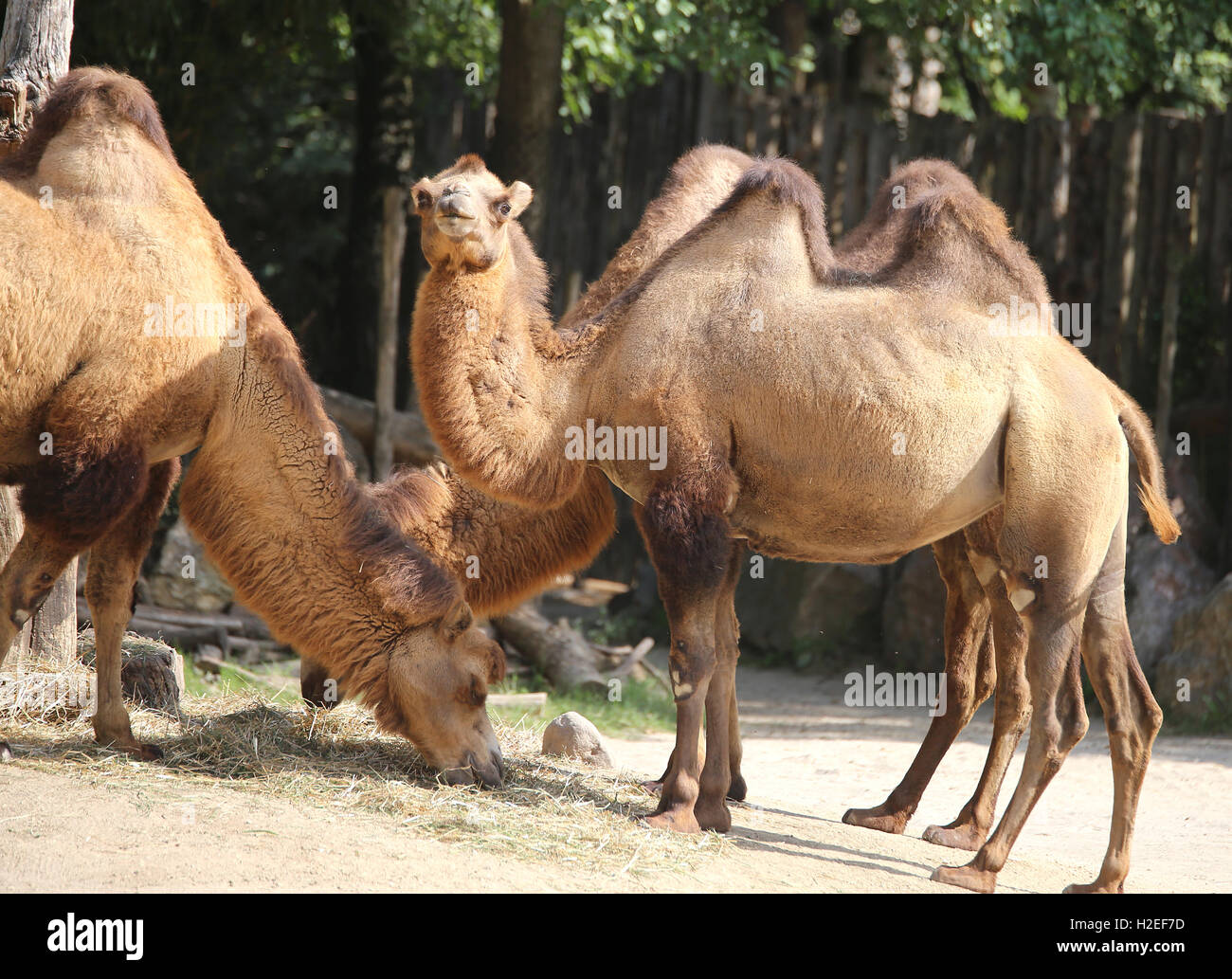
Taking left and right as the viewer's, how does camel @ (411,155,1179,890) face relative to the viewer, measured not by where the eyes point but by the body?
facing to the left of the viewer

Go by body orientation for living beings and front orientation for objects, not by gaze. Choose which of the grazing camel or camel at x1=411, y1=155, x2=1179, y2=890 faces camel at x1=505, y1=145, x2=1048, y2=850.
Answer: the grazing camel

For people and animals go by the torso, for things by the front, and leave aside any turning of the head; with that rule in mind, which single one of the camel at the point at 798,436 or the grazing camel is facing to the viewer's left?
the camel

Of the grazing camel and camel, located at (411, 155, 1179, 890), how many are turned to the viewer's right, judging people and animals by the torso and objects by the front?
1

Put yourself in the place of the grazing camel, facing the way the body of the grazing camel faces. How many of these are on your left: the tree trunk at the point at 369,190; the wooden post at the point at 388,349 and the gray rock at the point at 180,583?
3

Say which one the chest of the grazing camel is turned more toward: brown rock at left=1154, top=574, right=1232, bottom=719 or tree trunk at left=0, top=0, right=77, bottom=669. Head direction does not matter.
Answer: the brown rock

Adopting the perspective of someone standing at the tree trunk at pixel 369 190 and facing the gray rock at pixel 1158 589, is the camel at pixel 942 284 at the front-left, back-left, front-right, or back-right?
front-right

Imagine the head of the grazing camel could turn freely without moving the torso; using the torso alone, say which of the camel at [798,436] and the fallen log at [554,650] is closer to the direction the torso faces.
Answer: the camel

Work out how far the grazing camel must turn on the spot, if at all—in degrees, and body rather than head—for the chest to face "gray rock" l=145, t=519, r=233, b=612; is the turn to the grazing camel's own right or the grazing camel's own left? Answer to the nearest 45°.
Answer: approximately 90° to the grazing camel's own left

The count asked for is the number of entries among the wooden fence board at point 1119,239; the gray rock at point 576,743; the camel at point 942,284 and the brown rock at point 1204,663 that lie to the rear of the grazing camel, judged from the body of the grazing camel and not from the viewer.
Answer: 0

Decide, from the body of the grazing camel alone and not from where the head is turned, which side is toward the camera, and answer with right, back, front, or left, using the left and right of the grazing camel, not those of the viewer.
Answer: right

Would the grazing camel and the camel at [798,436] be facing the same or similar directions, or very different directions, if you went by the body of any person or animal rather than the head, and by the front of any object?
very different directions

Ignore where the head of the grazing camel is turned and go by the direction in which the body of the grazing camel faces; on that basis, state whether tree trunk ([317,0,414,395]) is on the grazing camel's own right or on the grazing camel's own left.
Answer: on the grazing camel's own left

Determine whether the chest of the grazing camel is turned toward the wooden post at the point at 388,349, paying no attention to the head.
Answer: no
